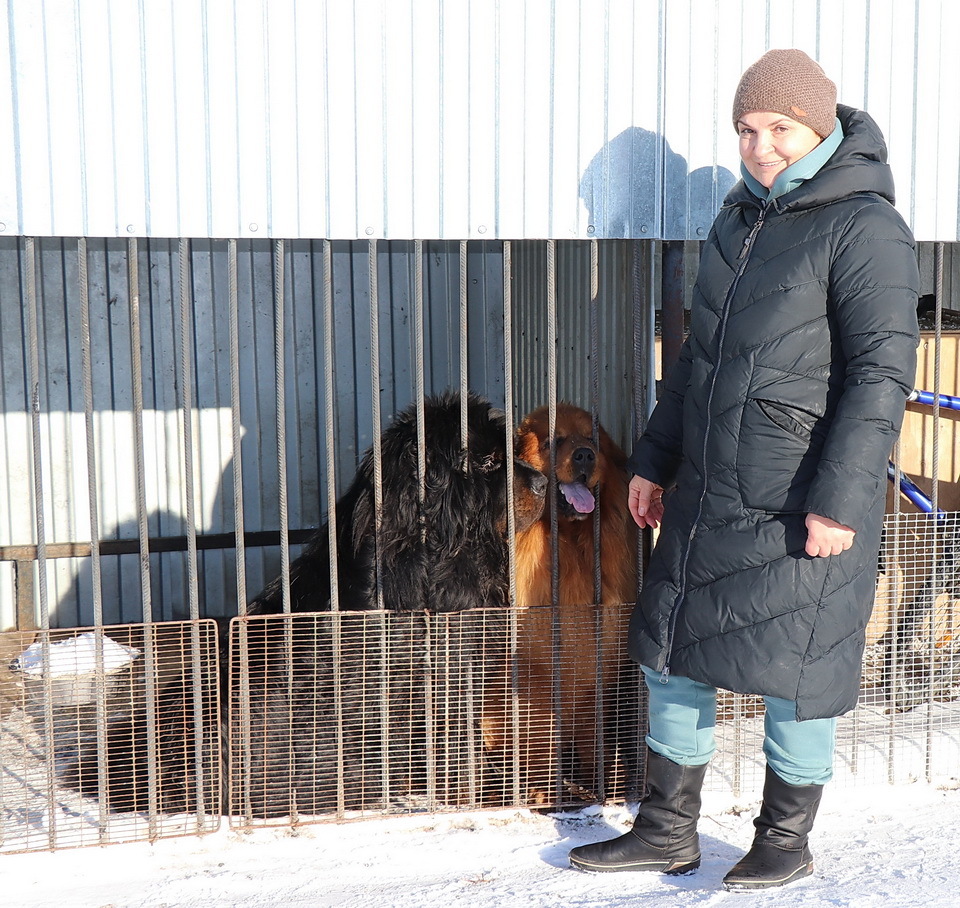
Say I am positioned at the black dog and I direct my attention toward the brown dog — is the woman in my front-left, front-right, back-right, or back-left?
front-right

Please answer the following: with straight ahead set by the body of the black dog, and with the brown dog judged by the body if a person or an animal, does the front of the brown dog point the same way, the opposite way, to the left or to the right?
to the right

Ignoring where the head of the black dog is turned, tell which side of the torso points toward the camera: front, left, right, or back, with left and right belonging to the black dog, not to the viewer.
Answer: right

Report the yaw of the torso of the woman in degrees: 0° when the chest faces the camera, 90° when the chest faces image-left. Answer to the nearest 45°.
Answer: approximately 45°

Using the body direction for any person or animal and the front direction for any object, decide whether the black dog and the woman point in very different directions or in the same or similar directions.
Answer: very different directions

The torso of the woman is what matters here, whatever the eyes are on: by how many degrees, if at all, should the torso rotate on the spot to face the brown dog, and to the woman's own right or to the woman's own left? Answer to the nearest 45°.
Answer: approximately 90° to the woman's own right

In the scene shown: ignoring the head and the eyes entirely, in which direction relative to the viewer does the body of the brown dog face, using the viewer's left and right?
facing the viewer

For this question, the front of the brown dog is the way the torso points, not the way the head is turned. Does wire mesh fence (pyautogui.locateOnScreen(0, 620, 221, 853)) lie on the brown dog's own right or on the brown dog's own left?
on the brown dog's own right

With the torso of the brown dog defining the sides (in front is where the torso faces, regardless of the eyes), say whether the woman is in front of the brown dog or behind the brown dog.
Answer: in front

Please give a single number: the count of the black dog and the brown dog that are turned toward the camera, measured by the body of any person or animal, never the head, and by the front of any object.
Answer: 1
